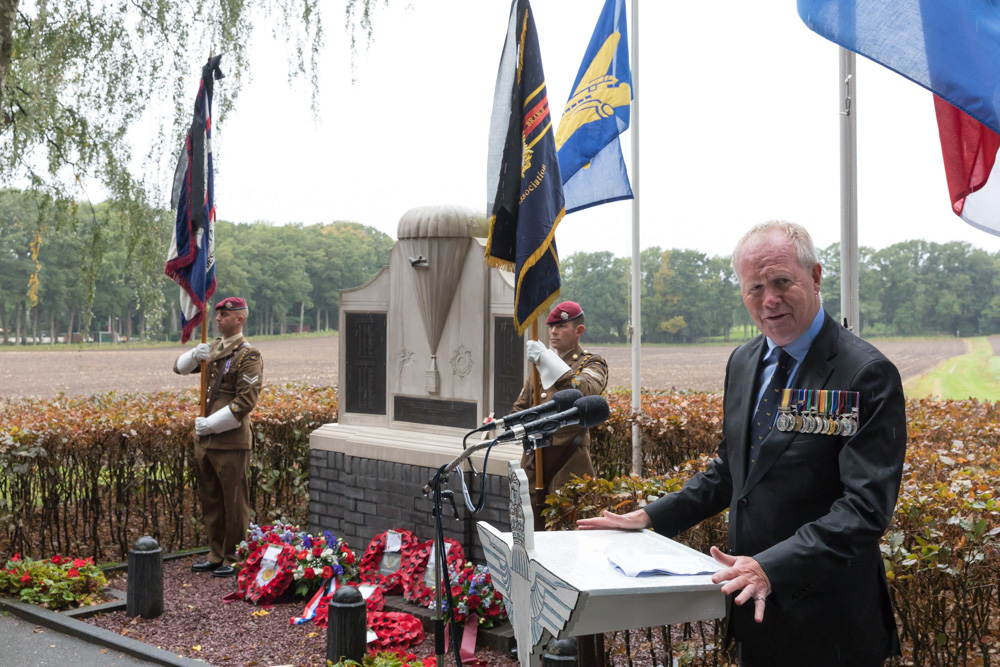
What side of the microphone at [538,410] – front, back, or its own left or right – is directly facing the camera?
right

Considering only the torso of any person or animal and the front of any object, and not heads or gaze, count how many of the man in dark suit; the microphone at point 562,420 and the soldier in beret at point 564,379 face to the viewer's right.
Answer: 1

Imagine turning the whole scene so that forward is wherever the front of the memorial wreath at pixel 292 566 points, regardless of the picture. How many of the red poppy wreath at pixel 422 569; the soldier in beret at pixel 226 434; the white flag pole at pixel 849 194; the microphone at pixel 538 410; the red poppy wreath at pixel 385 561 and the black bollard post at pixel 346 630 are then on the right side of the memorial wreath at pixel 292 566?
1

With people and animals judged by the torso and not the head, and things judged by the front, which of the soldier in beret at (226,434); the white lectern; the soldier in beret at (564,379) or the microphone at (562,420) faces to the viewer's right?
the microphone

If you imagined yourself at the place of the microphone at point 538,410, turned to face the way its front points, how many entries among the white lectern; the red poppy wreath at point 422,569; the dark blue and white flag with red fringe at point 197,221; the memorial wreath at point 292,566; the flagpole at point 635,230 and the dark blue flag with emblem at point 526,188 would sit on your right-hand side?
1

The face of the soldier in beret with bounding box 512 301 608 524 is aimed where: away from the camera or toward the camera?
toward the camera

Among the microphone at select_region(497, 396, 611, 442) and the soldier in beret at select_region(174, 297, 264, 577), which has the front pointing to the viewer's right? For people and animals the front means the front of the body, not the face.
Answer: the microphone

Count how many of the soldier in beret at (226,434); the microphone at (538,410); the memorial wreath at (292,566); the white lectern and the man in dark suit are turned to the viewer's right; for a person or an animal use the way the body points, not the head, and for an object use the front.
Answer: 1

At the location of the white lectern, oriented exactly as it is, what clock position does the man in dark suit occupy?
The man in dark suit is roughly at 7 o'clock from the white lectern.

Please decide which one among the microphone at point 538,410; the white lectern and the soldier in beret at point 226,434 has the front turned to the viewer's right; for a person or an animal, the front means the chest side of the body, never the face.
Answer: the microphone

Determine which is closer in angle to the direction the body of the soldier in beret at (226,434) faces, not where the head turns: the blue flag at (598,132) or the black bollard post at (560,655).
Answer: the black bollard post

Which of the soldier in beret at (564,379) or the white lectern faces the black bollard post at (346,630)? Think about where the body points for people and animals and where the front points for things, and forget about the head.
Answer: the soldier in beret

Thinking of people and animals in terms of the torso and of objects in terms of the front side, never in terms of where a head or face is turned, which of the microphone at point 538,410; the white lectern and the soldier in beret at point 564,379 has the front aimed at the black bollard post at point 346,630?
the soldier in beret

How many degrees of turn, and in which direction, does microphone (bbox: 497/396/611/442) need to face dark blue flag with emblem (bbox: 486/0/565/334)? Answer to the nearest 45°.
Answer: approximately 90° to its left

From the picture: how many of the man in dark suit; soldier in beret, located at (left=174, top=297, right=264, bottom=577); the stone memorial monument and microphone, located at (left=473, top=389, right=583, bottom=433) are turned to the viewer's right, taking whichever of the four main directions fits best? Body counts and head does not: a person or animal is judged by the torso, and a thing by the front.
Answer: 1

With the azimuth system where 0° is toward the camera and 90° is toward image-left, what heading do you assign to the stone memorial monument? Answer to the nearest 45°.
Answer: approximately 45°

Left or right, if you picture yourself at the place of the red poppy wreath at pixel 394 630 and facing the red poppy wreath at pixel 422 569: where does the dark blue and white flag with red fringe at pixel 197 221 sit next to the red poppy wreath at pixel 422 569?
left
